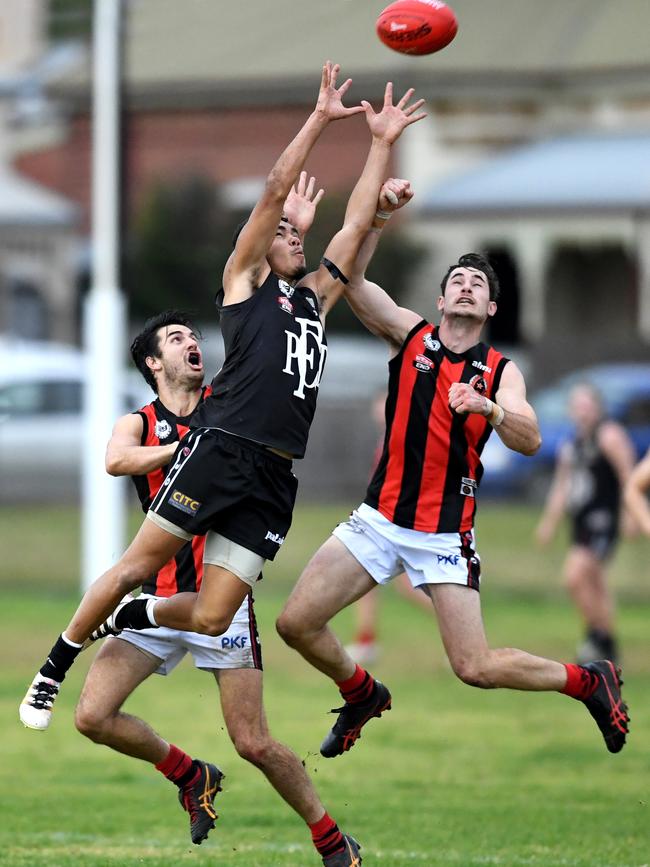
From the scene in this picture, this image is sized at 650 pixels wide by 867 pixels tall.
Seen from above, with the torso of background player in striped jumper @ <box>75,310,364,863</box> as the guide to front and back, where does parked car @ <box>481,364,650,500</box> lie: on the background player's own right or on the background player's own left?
on the background player's own left

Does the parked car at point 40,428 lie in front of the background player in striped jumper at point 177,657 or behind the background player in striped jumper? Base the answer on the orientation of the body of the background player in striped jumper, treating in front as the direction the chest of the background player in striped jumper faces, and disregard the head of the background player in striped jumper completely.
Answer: behind

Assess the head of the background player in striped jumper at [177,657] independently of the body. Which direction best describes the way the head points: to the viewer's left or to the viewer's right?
to the viewer's right

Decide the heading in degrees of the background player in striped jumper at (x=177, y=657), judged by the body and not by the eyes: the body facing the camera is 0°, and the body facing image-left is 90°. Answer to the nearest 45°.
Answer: approximately 315°

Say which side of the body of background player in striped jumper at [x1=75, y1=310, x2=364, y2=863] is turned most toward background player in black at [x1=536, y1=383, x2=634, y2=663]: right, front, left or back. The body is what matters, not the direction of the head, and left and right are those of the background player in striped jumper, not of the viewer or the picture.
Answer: left
